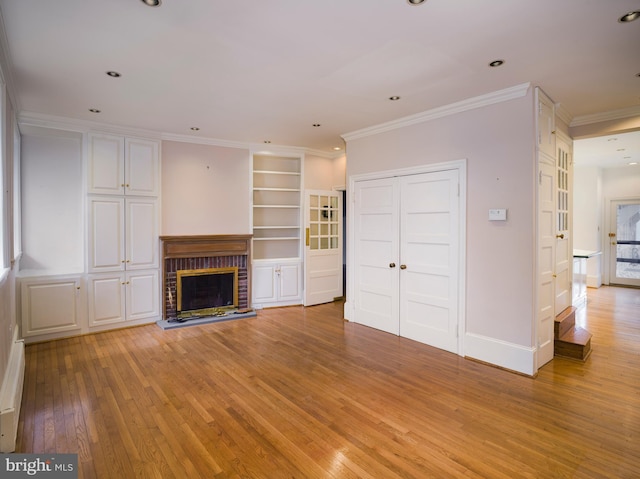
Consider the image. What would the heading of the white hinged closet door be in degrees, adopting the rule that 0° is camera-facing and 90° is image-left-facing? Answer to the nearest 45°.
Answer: approximately 45°

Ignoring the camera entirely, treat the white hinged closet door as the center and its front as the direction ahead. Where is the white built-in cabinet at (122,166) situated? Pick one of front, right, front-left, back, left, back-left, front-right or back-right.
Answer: front-right

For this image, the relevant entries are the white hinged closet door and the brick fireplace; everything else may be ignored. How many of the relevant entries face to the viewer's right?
0

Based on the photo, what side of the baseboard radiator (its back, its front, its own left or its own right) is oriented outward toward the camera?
right

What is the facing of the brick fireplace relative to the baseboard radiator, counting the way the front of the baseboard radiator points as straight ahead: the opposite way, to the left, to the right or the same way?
to the right

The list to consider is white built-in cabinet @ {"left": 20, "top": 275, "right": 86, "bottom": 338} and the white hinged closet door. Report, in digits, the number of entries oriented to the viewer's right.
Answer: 0

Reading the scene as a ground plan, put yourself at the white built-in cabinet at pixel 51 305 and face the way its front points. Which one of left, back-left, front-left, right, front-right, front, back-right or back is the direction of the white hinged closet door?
front-left

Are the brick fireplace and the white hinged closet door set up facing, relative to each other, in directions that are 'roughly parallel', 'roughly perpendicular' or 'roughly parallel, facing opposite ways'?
roughly perpendicular

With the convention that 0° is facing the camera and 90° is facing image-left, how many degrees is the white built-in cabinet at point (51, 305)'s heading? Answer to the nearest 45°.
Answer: approximately 0°

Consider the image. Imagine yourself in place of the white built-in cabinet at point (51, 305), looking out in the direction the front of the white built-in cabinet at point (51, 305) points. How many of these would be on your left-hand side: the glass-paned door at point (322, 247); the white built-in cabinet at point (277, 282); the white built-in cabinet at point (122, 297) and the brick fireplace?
4

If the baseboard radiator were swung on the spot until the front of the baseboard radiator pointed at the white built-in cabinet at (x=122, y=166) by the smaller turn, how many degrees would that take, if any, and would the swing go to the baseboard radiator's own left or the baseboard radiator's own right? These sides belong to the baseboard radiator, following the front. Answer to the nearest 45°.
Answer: approximately 45° to the baseboard radiator's own left

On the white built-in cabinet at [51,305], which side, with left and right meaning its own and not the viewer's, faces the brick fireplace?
left

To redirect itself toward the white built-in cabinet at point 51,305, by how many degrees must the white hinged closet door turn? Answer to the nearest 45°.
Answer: approximately 45° to its right

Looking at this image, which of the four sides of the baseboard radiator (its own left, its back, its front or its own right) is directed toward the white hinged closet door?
front
